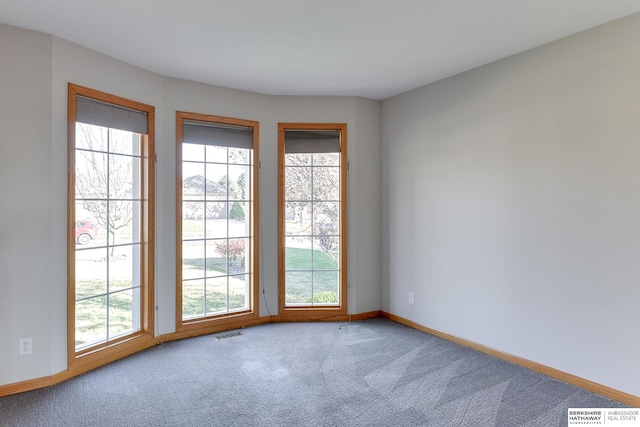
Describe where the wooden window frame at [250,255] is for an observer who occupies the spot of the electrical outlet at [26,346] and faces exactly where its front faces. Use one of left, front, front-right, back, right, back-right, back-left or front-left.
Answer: left

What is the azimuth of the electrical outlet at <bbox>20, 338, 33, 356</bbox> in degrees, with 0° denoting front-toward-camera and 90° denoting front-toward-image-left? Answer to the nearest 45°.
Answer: approximately 0°

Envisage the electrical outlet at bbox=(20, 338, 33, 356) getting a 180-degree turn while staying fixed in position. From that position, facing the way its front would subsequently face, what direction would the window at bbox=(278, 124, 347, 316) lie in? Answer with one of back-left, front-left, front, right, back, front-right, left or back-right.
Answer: right

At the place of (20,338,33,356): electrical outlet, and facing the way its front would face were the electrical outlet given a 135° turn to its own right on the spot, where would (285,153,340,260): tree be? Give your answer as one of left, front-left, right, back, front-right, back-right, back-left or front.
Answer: back-right

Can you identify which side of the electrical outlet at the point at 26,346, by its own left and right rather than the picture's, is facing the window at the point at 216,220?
left
